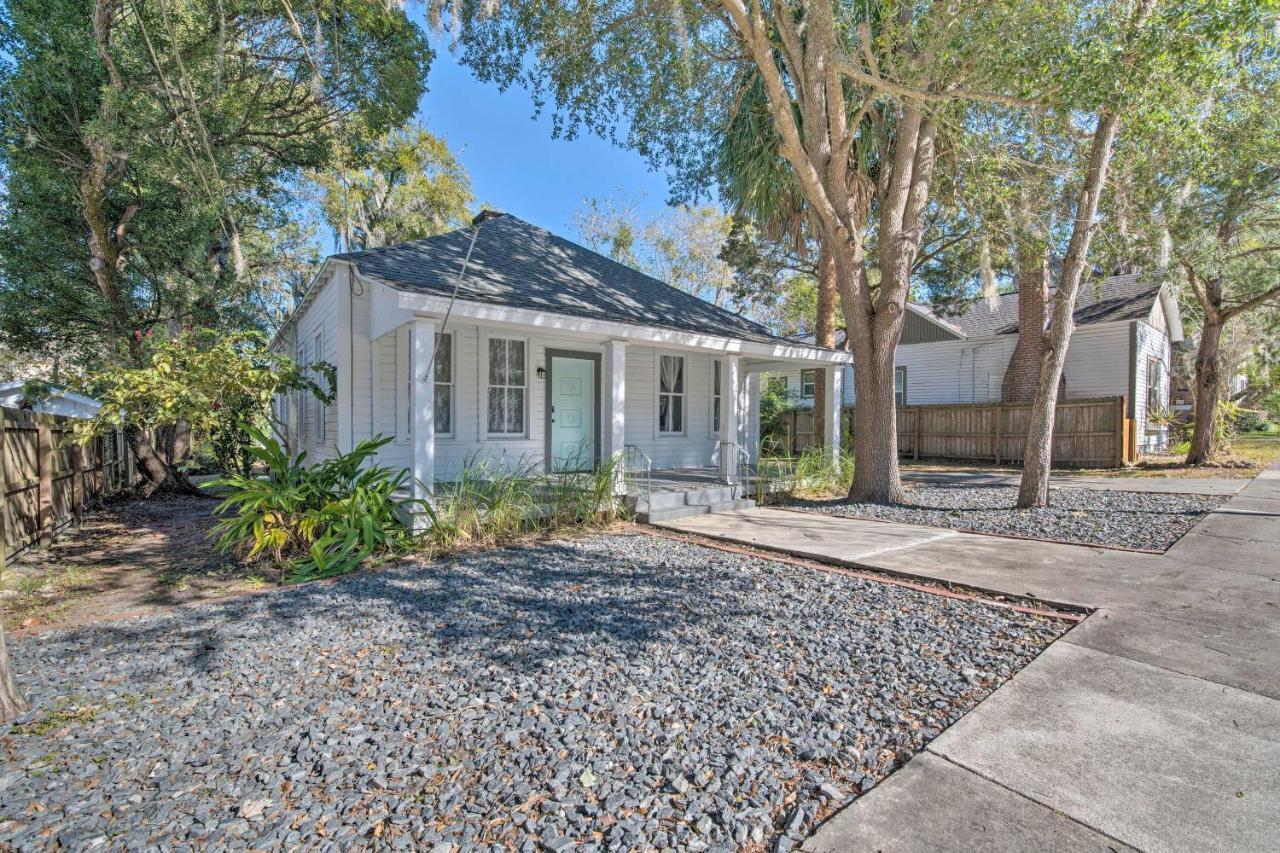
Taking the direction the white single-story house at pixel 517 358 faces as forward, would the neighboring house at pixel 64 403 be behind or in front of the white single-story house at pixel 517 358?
behind

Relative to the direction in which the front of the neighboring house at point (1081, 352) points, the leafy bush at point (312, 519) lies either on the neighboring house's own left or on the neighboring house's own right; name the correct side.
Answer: on the neighboring house's own right

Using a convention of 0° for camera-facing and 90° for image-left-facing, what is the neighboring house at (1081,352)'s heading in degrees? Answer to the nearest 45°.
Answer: approximately 270°

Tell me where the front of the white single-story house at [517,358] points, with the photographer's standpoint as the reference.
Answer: facing the viewer and to the right of the viewer

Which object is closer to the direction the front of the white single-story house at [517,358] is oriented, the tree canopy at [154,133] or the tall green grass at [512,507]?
the tall green grass

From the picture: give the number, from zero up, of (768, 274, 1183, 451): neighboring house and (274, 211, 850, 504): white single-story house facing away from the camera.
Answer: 0

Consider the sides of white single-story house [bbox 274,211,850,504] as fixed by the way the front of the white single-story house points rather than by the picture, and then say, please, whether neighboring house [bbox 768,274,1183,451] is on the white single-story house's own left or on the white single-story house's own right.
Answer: on the white single-story house's own left

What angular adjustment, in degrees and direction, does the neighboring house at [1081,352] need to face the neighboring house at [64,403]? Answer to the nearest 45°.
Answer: approximately 135° to its right

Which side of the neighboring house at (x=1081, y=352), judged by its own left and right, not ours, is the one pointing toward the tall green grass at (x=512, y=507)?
right

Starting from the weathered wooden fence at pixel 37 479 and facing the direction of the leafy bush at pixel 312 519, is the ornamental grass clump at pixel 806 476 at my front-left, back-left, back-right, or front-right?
front-left

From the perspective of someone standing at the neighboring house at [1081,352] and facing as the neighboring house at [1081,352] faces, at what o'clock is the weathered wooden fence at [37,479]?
The weathered wooden fence is roughly at 4 o'clock from the neighboring house.

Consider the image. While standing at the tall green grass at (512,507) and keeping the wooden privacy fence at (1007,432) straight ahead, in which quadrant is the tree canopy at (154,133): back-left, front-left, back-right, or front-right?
back-left
